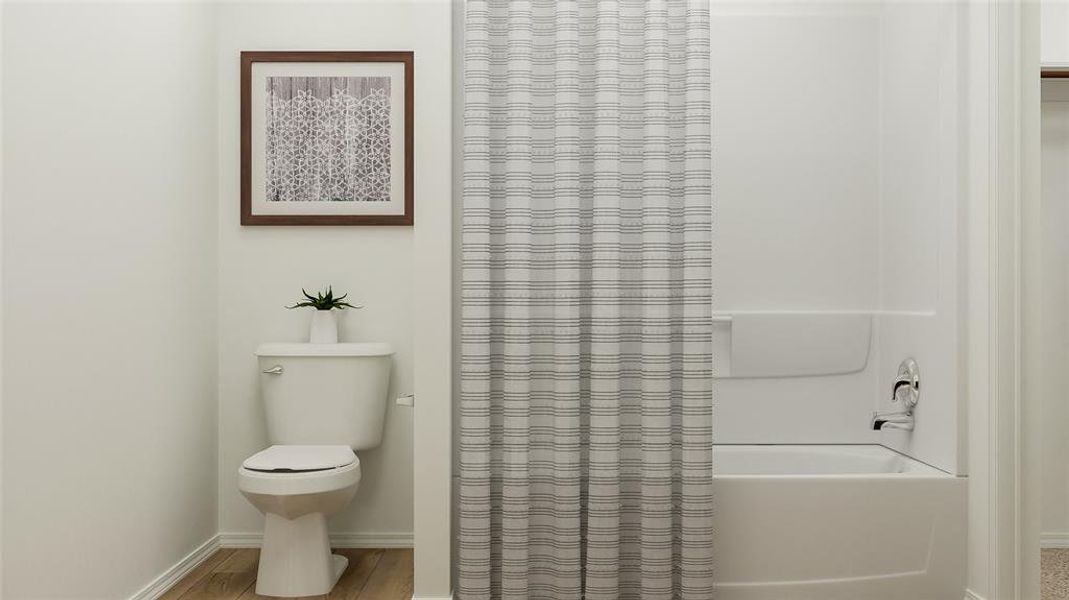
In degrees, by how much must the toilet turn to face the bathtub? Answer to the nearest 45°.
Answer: approximately 45° to its left

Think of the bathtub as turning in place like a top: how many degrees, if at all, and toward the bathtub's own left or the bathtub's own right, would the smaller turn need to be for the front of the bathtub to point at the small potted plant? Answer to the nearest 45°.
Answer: approximately 90° to the bathtub's own right

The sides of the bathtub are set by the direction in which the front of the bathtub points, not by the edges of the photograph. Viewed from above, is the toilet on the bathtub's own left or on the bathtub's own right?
on the bathtub's own right

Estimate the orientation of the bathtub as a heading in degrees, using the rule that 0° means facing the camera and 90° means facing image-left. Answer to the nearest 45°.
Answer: approximately 0°

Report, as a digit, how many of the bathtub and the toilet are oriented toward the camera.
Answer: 2

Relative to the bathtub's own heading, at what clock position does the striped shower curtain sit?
The striped shower curtain is roughly at 2 o'clock from the bathtub.
